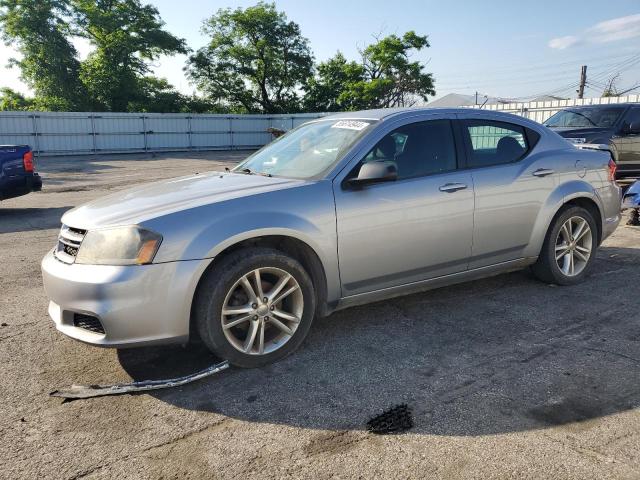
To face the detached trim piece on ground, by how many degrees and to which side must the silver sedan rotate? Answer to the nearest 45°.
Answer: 0° — it already faces it

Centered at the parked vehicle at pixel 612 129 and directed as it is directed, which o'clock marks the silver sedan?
The silver sedan is roughly at 11 o'clock from the parked vehicle.

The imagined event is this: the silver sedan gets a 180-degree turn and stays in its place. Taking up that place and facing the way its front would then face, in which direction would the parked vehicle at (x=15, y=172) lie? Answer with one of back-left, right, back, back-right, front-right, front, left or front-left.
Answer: left

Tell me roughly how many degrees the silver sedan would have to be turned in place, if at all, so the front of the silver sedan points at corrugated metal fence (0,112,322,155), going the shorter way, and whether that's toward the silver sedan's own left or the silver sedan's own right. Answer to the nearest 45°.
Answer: approximately 135° to the silver sedan's own right

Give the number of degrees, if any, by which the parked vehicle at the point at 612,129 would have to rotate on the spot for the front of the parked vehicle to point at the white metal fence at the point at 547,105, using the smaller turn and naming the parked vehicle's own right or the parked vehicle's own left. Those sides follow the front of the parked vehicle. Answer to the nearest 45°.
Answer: approximately 135° to the parked vehicle's own right

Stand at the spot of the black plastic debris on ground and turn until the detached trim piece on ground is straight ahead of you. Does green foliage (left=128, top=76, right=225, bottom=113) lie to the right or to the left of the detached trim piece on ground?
right

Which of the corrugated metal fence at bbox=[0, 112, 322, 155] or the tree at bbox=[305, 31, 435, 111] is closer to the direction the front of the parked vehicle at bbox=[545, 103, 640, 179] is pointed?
the corrugated metal fence

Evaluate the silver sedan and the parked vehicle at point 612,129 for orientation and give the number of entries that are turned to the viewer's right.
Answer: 0

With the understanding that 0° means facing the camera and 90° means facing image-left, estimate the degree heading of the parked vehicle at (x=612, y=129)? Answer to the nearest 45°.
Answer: approximately 45°
